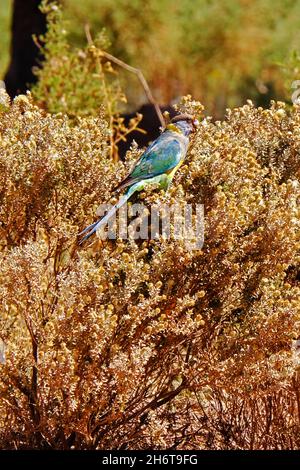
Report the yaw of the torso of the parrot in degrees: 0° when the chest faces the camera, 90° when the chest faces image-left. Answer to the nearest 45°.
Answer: approximately 270°

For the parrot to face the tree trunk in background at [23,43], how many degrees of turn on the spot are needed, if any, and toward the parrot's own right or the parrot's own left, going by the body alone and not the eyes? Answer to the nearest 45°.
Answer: approximately 90° to the parrot's own left
